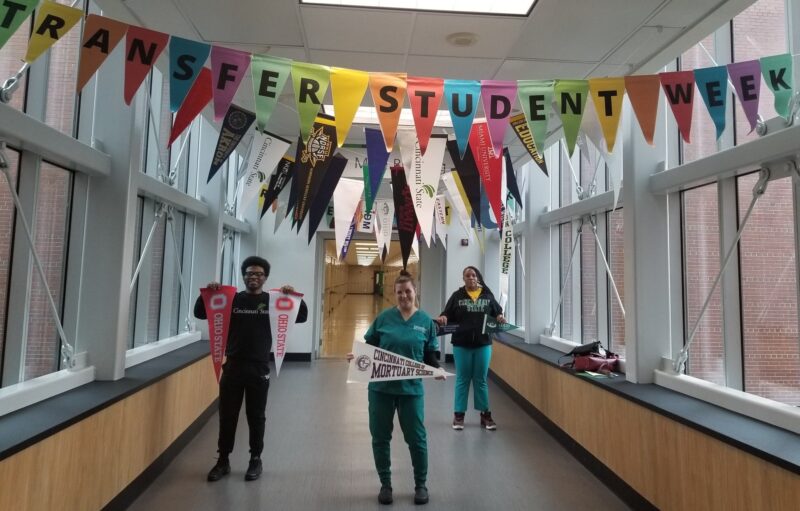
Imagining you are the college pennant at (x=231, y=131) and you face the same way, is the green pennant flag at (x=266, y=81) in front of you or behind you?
in front

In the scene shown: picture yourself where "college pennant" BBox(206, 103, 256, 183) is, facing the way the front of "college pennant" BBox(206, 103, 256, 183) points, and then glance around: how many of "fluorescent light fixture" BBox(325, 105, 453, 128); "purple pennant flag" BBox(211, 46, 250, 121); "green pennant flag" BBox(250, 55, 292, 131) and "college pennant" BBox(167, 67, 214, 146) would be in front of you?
3

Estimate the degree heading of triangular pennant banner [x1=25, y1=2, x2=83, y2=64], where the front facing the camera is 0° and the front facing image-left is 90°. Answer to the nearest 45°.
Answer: approximately 0°

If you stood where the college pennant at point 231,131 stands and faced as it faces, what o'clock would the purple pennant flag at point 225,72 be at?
The purple pennant flag is roughly at 12 o'clock from the college pennant.

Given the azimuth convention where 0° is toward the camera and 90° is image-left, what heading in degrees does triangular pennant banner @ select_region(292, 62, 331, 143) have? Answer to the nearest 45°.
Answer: approximately 0°
